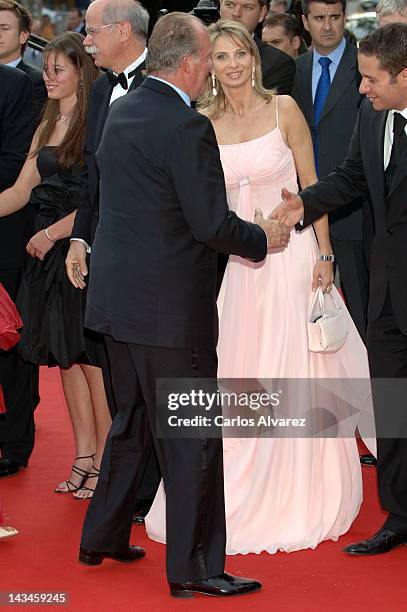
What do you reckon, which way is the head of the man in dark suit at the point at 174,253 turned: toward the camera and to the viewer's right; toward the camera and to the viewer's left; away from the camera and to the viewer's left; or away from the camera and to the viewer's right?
away from the camera and to the viewer's right

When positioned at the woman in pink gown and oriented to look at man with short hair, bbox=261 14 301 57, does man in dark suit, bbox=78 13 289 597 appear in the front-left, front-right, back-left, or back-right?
back-left

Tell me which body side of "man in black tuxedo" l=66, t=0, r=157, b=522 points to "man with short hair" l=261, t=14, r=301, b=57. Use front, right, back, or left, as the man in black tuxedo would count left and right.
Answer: back

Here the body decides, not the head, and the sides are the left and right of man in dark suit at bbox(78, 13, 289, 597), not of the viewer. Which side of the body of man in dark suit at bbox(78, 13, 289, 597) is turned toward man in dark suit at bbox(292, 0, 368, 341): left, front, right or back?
front

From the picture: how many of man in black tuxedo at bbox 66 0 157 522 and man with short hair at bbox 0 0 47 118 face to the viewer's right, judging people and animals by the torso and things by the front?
0

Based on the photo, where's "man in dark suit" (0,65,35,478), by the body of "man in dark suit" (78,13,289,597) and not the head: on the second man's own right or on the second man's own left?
on the second man's own left

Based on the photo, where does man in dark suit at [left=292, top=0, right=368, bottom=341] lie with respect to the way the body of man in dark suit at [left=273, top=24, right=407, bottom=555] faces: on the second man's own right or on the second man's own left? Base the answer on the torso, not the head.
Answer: on the second man's own right

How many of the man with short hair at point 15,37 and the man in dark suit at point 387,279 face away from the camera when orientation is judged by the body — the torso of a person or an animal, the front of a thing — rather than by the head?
0

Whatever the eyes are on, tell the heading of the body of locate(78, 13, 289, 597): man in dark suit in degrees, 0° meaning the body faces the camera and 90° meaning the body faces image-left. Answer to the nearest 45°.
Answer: approximately 225°

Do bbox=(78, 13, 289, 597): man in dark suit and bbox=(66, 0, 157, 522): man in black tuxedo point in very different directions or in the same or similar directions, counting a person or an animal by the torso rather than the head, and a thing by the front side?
very different directions
